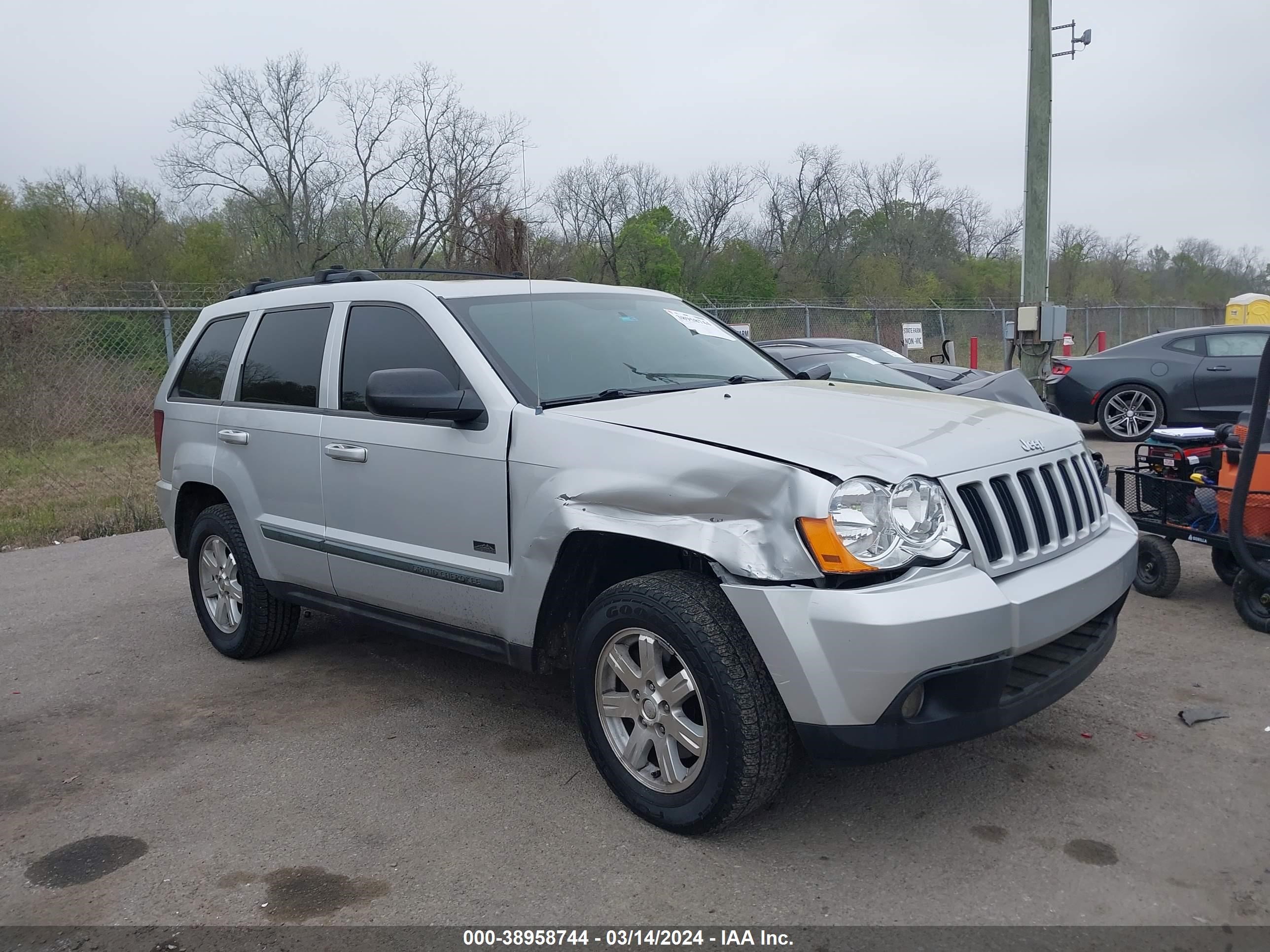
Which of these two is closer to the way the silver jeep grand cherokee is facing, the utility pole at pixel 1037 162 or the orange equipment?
the orange equipment

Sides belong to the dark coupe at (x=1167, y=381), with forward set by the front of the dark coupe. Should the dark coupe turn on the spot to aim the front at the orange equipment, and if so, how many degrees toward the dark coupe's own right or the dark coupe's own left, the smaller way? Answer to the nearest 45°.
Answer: approximately 90° to the dark coupe's own right

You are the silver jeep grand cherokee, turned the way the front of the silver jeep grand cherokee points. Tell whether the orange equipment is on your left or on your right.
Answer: on your left

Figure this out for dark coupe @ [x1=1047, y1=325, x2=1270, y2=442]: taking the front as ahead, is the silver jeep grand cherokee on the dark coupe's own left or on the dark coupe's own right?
on the dark coupe's own right

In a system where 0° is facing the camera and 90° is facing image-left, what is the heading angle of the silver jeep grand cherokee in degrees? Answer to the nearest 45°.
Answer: approximately 315°

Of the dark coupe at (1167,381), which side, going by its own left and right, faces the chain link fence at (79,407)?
back

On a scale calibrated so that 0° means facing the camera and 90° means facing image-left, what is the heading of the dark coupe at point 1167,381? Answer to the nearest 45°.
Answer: approximately 270°

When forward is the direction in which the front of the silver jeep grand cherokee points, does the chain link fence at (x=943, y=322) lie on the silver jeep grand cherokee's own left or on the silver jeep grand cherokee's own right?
on the silver jeep grand cherokee's own left
